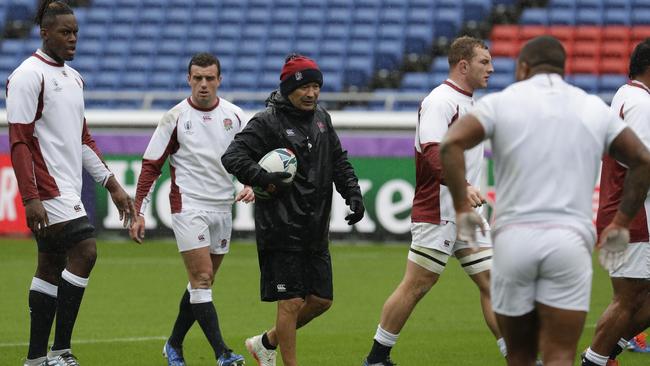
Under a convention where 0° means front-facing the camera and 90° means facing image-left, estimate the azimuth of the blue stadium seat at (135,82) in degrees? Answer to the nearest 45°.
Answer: approximately 0°

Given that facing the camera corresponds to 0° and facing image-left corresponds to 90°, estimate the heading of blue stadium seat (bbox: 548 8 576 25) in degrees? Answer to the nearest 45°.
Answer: approximately 0°

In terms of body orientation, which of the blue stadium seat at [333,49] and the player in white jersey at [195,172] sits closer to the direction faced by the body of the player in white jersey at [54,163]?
the player in white jersey

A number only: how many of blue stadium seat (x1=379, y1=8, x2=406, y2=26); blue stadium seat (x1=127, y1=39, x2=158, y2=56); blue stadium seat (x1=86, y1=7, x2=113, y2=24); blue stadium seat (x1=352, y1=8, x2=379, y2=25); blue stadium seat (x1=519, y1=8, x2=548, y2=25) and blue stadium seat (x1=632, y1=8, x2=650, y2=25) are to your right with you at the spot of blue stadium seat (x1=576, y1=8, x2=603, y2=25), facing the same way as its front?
5

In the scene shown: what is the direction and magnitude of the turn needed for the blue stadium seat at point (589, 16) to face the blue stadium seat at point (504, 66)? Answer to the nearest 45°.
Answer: approximately 45° to its right
